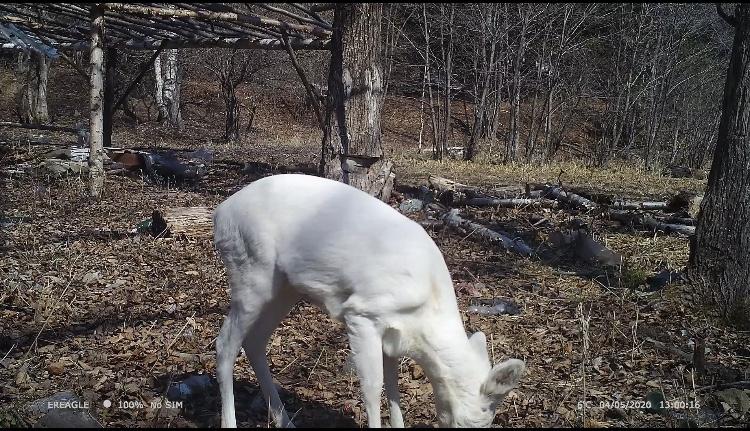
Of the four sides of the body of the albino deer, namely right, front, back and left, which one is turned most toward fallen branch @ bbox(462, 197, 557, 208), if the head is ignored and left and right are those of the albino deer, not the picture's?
left

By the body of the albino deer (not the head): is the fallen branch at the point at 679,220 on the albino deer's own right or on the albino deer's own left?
on the albino deer's own left

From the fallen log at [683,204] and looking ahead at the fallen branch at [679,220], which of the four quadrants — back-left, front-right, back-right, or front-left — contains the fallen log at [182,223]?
front-right

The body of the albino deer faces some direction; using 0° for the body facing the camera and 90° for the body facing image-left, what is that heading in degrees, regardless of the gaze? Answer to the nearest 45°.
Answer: approximately 270°

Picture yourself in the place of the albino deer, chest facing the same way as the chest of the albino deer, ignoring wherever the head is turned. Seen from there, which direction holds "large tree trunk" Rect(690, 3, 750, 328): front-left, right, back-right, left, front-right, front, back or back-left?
front-left

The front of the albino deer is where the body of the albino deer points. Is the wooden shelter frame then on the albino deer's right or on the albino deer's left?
on the albino deer's left

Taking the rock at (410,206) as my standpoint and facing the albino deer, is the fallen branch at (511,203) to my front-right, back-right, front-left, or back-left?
back-left

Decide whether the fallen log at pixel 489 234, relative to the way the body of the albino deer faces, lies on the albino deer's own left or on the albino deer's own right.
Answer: on the albino deer's own left

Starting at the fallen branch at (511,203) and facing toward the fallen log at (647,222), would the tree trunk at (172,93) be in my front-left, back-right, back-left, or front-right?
back-left

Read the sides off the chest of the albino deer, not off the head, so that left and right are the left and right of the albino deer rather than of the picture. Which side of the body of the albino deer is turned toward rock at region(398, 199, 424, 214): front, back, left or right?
left

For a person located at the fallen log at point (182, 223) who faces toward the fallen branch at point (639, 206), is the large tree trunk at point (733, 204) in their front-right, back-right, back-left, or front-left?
front-right

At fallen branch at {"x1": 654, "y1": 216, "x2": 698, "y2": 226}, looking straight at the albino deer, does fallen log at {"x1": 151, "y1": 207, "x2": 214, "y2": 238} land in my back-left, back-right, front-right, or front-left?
front-right

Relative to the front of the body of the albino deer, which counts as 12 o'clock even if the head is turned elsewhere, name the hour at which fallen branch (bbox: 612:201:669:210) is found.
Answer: The fallen branch is roughly at 10 o'clock from the albino deer.

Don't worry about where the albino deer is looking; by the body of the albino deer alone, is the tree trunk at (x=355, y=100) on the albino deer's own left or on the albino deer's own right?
on the albino deer's own left
